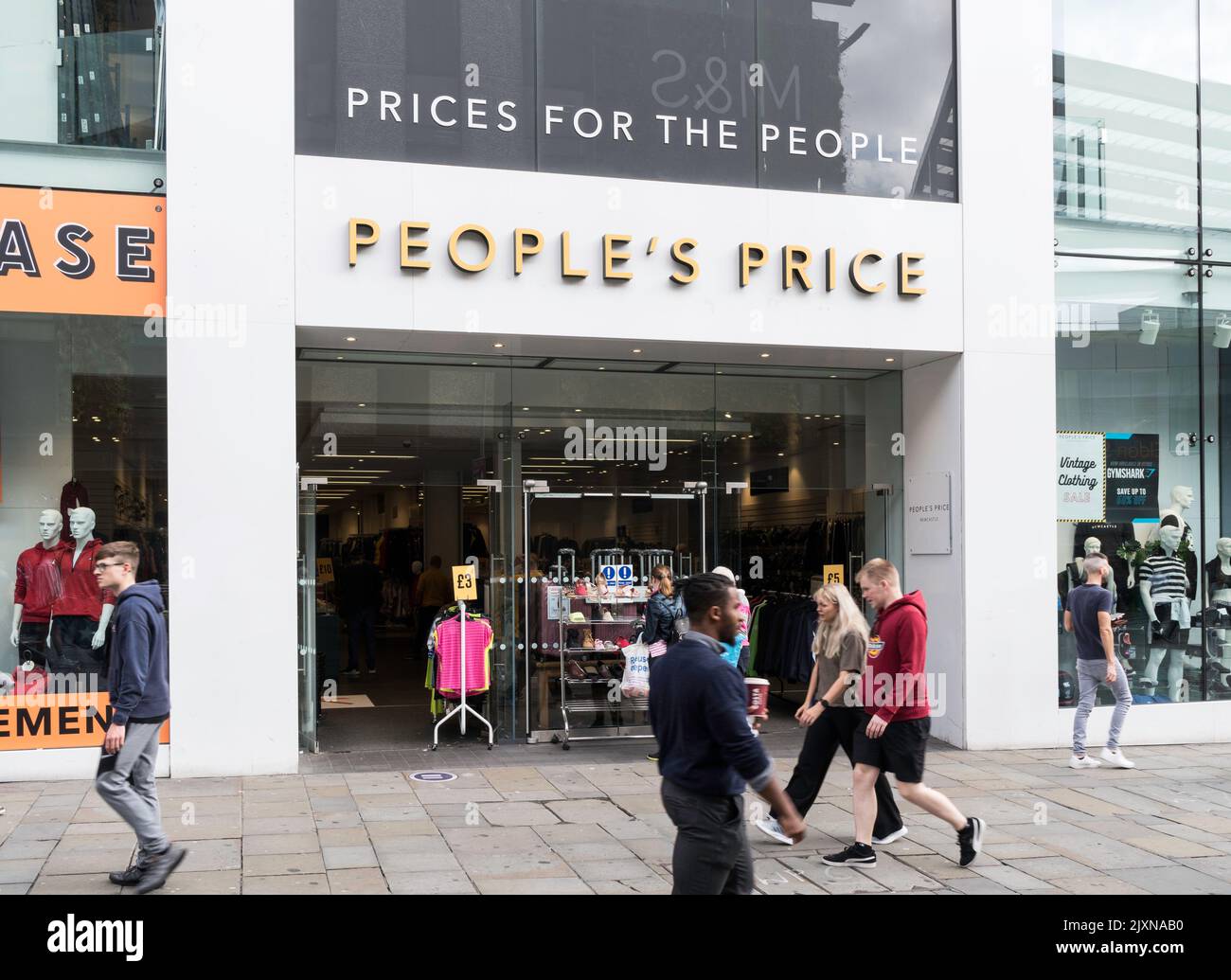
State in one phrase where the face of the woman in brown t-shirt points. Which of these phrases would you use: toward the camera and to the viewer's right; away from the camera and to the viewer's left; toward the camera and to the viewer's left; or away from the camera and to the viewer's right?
toward the camera and to the viewer's left

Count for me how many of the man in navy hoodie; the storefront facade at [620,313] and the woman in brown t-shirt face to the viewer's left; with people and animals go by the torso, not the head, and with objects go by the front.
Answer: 2

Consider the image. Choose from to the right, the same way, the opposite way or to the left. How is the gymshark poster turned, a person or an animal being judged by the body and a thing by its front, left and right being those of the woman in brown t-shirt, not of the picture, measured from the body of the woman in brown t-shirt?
to the left

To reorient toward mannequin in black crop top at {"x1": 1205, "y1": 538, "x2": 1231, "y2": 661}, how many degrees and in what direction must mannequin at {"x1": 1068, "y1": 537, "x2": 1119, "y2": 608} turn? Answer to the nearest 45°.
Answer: approximately 135° to its left

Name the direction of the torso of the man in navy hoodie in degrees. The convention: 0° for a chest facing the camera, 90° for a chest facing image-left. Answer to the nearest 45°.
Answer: approximately 90°

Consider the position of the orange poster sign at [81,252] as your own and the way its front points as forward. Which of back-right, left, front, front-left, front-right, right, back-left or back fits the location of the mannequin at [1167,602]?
left

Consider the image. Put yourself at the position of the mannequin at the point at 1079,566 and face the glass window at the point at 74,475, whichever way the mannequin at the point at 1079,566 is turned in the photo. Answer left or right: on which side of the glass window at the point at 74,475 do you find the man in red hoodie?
left

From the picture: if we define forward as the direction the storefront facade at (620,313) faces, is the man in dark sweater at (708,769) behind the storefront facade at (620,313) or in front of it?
in front

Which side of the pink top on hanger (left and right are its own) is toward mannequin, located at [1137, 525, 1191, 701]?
left
